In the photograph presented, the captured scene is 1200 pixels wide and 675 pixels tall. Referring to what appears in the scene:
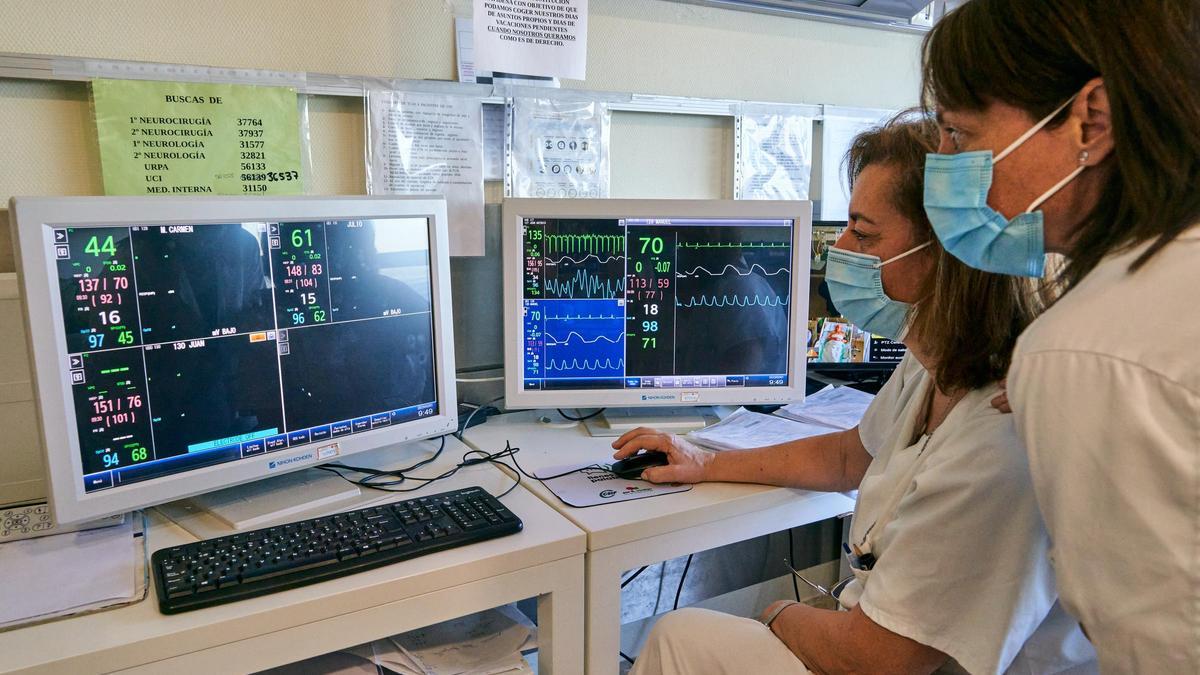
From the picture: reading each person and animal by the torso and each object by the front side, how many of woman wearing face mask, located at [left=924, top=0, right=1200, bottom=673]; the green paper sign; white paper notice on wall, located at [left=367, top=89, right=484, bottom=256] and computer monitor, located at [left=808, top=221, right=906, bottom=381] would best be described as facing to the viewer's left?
1

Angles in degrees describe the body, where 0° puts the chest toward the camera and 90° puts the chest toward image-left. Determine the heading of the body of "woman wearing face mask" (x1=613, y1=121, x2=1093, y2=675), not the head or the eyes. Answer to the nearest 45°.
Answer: approximately 90°

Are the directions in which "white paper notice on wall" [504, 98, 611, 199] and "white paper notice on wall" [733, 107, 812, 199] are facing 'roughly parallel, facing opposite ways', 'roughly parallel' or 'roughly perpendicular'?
roughly parallel

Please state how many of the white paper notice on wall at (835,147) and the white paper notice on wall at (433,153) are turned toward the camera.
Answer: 2

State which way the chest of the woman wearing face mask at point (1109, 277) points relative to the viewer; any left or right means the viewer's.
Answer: facing to the left of the viewer

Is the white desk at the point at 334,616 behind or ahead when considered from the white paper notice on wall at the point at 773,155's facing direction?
ahead

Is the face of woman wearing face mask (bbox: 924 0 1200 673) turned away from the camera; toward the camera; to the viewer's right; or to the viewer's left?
to the viewer's left

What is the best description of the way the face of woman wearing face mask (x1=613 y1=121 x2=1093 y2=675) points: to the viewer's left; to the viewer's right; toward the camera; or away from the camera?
to the viewer's left

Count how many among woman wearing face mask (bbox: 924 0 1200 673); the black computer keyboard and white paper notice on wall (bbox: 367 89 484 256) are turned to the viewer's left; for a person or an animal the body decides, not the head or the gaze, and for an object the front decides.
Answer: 1

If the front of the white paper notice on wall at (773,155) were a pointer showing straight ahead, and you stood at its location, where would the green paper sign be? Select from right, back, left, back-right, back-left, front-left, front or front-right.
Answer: front-right

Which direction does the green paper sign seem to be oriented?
toward the camera

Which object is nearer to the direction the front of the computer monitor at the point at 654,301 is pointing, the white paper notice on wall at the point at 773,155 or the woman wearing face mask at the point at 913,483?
the woman wearing face mask

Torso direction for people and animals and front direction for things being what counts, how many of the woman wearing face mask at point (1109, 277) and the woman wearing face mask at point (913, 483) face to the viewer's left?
2

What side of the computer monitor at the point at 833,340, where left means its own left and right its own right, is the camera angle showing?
front

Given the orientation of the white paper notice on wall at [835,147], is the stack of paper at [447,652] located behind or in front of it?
in front

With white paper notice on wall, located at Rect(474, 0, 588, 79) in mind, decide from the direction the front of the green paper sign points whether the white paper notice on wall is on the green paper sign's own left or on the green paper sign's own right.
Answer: on the green paper sign's own left

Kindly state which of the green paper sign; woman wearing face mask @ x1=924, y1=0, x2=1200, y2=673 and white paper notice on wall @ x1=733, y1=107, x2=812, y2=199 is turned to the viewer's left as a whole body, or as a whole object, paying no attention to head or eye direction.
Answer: the woman wearing face mask

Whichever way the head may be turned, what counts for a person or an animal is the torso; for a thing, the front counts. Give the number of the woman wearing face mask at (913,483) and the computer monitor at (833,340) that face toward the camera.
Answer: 1

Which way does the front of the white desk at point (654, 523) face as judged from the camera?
facing the viewer and to the right of the viewer
